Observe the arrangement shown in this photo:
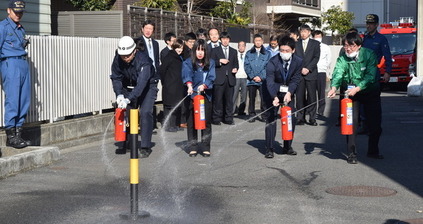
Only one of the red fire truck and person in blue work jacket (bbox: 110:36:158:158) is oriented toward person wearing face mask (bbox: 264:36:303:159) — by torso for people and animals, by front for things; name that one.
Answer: the red fire truck

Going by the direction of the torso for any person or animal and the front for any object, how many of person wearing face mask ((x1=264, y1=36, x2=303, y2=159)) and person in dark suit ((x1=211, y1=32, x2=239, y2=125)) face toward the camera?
2

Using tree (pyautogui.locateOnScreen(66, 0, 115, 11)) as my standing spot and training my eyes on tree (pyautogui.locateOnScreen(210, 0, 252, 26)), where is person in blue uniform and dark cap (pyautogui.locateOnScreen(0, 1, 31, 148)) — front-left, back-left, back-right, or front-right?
back-right

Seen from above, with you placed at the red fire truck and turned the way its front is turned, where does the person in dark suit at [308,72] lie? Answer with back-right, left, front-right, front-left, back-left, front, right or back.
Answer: front

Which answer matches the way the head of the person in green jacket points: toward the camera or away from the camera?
toward the camera

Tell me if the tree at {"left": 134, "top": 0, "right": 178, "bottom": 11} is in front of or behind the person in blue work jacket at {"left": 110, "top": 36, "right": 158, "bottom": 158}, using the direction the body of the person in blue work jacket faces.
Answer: behind

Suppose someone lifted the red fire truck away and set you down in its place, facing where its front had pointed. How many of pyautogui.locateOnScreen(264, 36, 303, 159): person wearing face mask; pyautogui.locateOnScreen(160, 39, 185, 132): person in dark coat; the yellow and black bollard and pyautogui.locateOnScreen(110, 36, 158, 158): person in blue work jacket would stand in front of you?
4

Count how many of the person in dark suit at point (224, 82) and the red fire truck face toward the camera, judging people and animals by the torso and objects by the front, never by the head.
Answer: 2

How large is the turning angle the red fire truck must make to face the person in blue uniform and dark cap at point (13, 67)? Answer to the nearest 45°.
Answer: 0° — it already faces them

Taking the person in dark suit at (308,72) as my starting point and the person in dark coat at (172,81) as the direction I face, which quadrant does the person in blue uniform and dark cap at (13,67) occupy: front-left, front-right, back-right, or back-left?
front-left

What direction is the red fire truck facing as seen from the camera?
toward the camera

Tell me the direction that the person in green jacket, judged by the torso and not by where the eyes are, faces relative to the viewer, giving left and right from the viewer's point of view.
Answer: facing the viewer and to the left of the viewer

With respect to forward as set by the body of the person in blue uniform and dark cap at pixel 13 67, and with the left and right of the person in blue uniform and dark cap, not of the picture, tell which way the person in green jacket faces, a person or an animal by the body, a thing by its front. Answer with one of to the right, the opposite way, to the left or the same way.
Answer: to the right

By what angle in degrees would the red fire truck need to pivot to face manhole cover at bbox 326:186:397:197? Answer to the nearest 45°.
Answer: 0° — it already faces it

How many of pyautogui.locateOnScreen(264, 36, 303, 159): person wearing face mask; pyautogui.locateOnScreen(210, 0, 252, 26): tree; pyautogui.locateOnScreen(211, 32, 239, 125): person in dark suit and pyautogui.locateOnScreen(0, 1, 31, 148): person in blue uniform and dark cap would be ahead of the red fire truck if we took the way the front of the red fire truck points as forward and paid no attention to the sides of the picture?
3

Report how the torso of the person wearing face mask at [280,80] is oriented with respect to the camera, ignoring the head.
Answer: toward the camera
